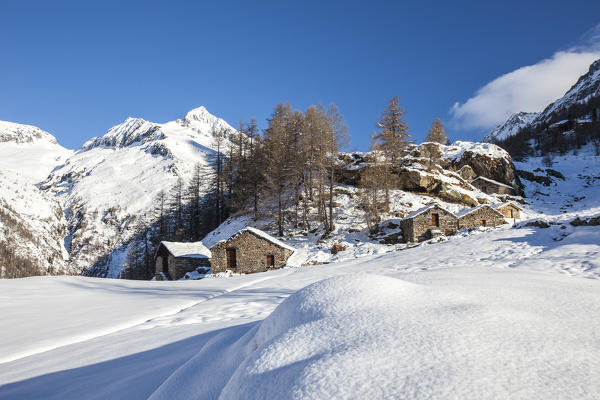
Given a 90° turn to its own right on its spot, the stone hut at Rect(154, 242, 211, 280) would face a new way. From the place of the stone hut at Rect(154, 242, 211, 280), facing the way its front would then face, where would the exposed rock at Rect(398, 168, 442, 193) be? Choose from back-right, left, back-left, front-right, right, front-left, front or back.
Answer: back-right

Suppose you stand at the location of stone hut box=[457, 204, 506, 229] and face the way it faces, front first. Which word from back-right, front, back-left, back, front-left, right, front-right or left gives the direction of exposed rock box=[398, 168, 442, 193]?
back-right

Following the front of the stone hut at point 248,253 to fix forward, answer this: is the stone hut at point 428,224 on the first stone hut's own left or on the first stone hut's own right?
on the first stone hut's own left

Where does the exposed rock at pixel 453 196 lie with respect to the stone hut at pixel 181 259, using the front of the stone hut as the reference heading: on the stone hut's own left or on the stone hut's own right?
on the stone hut's own left

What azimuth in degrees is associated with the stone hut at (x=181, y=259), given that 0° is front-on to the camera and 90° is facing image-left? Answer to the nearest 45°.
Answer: approximately 45°

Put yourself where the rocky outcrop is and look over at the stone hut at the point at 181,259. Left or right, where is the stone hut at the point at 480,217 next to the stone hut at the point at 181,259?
left

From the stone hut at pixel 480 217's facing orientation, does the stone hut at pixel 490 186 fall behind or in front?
behind

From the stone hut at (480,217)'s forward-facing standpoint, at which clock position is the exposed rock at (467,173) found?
The exposed rock is roughly at 6 o'clock from the stone hut.

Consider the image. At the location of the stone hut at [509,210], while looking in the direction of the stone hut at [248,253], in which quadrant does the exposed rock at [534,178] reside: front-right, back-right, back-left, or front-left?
back-right

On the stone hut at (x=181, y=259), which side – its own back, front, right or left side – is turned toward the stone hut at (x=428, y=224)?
back

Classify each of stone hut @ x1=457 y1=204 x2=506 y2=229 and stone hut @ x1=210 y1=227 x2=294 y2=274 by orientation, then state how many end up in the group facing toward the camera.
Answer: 2

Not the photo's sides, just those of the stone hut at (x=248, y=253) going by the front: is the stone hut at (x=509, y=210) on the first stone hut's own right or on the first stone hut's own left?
on the first stone hut's own left
